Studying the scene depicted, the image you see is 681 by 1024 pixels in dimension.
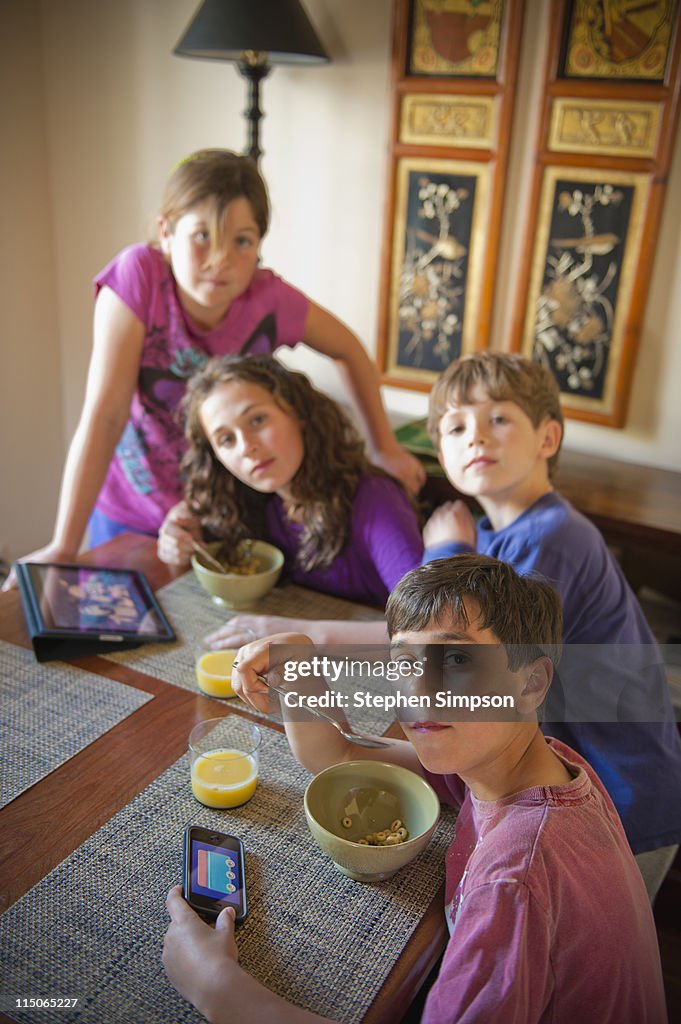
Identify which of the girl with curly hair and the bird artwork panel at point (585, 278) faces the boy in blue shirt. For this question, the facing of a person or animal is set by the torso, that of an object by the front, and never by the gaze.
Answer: the bird artwork panel

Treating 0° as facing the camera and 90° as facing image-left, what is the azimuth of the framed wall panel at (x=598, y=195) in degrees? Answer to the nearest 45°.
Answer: approximately 0°

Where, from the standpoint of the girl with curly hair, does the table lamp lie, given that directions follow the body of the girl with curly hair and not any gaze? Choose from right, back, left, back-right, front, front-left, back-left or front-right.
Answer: back-right

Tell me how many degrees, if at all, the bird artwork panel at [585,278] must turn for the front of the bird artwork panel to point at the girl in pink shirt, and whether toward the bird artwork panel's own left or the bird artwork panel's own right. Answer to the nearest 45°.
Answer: approximately 45° to the bird artwork panel's own right

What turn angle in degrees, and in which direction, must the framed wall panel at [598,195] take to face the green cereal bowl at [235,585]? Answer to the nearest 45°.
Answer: approximately 45° to its right

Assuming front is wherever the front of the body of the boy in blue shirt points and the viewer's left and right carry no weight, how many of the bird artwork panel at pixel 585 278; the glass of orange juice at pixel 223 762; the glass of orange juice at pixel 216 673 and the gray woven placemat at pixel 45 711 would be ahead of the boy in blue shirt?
3

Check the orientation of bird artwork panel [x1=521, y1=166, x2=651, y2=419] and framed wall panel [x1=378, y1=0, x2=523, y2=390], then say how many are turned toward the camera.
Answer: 2

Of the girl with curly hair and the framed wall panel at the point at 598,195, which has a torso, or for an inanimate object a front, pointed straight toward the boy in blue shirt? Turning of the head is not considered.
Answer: the framed wall panel

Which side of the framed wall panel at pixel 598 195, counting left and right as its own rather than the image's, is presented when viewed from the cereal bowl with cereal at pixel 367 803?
front

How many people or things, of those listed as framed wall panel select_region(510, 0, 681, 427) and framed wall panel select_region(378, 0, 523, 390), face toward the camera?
2

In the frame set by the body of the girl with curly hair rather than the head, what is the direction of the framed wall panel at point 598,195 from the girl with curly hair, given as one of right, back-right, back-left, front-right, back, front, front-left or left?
back

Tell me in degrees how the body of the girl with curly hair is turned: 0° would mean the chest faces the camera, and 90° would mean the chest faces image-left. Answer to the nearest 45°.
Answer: approximately 45°
